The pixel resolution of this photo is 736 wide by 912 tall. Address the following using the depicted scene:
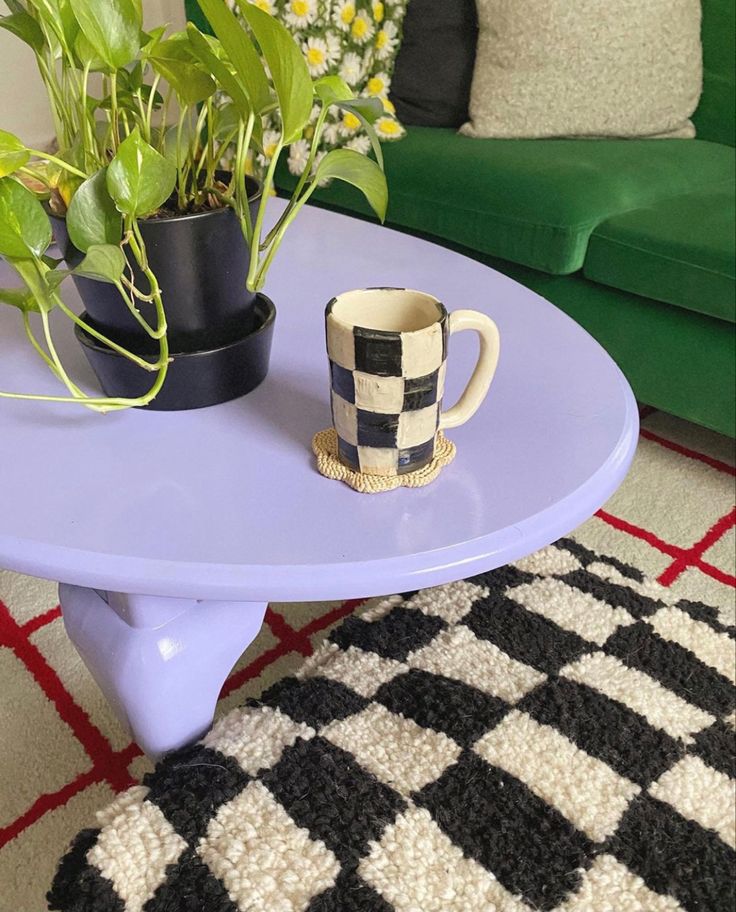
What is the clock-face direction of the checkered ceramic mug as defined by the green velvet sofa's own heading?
The checkered ceramic mug is roughly at 11 o'clock from the green velvet sofa.

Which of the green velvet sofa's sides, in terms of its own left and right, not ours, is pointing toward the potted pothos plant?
front

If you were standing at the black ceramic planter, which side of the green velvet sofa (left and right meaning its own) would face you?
front

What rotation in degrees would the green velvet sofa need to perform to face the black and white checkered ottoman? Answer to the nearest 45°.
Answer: approximately 45° to its left

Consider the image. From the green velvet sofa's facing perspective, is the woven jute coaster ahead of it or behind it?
ahead

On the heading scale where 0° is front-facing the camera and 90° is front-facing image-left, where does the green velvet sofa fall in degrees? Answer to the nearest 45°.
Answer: approximately 45°
